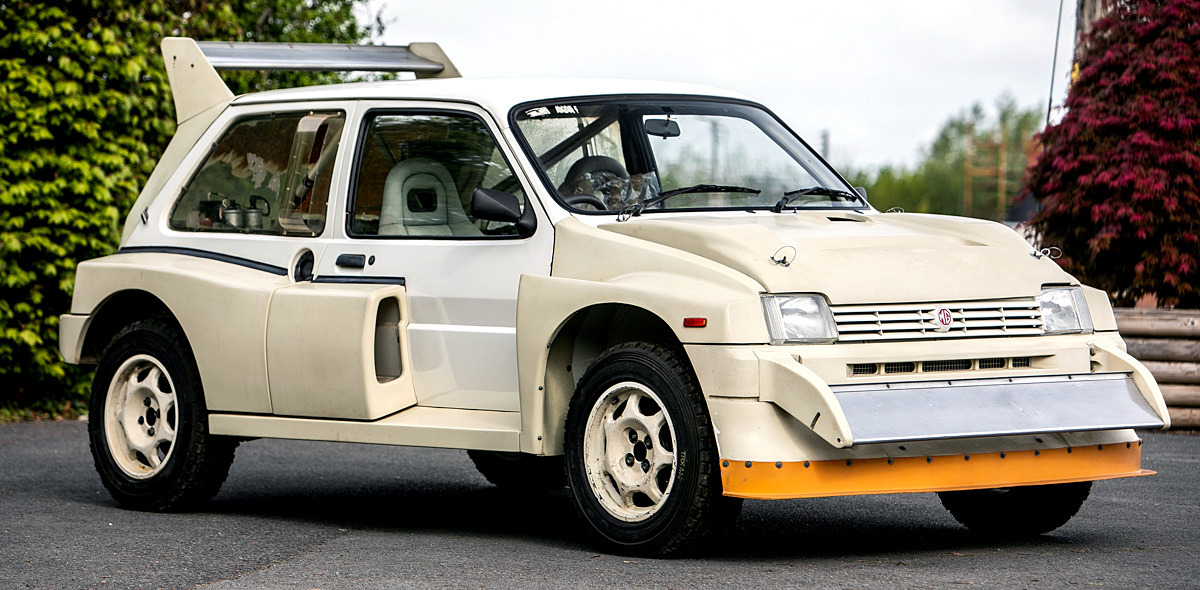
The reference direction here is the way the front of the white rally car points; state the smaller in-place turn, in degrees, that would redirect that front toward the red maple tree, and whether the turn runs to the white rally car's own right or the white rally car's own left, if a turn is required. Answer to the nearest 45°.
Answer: approximately 90° to the white rally car's own left

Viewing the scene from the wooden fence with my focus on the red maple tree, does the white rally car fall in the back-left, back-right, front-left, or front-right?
back-left

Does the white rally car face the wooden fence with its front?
no

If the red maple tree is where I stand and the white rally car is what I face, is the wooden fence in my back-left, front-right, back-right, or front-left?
front-left

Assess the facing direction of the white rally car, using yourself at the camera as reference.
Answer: facing the viewer and to the right of the viewer

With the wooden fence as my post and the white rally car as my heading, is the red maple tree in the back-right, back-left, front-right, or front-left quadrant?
back-right
